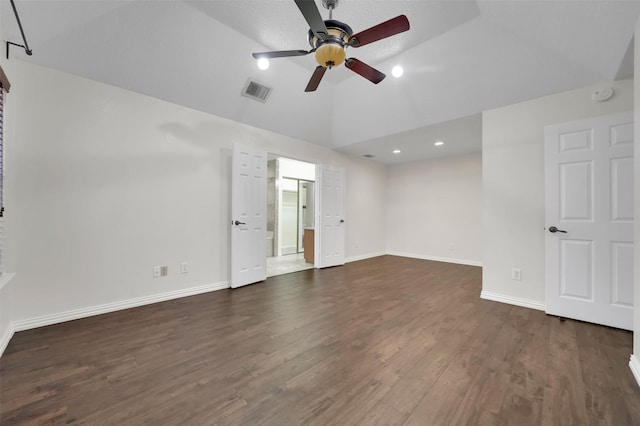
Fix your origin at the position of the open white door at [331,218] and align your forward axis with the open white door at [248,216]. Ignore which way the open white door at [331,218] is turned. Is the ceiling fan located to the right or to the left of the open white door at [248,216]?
left

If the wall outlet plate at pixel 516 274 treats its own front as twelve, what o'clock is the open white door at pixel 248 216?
The open white door is roughly at 2 o'clock from the wall outlet plate.

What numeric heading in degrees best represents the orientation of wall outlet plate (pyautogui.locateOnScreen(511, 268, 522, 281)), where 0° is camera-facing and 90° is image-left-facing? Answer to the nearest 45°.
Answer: approximately 0°

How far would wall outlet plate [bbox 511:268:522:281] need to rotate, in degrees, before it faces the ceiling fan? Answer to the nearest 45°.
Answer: approximately 45° to its right

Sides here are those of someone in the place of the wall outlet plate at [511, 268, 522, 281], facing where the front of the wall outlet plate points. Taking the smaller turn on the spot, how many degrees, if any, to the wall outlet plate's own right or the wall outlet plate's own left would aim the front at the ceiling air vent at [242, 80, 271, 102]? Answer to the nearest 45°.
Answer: approximately 45° to the wall outlet plate's own right

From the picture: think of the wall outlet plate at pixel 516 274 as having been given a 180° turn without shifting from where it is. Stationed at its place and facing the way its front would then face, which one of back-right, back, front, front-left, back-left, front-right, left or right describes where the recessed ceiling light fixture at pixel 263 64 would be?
back-left

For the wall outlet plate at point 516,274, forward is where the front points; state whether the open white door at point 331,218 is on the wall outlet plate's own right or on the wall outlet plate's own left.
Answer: on the wall outlet plate's own right

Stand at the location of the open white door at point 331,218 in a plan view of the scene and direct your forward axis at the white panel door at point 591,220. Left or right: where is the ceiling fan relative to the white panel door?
right

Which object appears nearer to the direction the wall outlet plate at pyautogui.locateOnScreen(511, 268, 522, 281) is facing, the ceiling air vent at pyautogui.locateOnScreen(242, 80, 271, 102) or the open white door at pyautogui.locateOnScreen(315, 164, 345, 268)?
the ceiling air vent

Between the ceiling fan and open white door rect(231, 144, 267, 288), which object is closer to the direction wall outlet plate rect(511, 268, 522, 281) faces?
the ceiling fan
